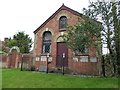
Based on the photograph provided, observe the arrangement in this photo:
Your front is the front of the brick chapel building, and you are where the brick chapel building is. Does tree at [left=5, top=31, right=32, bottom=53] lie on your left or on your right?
on your right

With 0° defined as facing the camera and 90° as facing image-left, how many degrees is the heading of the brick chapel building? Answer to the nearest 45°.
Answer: approximately 45°

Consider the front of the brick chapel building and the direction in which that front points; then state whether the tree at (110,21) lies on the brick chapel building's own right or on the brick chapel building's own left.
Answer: on the brick chapel building's own left
